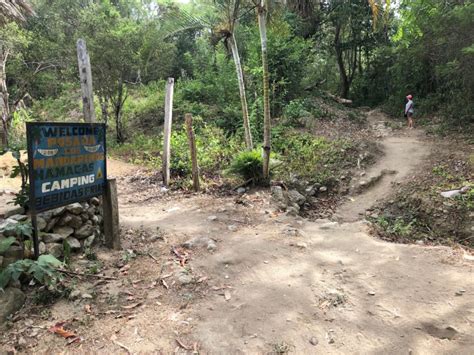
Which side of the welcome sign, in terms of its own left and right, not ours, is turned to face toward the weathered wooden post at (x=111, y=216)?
left

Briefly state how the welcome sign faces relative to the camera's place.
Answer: facing the viewer and to the right of the viewer

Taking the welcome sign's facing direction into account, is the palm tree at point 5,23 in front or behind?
behind

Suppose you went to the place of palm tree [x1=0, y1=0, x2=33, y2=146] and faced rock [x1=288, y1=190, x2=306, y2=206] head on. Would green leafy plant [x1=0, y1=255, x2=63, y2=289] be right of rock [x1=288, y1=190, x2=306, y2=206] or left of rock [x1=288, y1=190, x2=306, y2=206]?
right

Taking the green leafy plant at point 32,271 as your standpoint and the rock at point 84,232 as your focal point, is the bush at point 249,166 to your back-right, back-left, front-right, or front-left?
front-right

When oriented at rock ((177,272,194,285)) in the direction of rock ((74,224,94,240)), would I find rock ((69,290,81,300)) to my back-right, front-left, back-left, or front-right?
front-left
